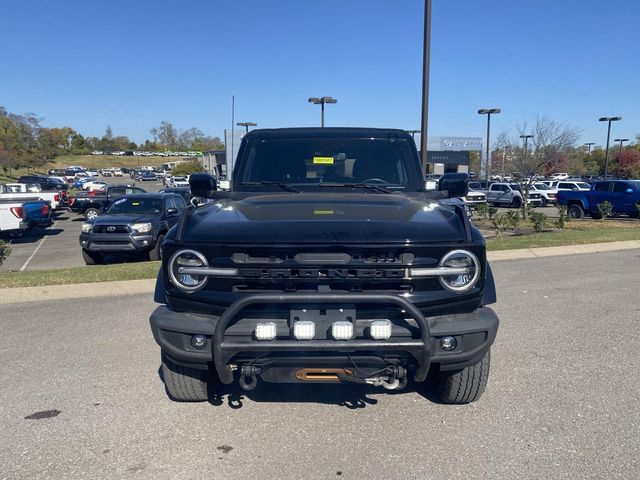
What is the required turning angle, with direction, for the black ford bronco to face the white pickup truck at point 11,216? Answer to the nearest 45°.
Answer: approximately 135° to its right

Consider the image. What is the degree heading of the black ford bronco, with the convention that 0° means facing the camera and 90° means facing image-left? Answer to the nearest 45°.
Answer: approximately 0°

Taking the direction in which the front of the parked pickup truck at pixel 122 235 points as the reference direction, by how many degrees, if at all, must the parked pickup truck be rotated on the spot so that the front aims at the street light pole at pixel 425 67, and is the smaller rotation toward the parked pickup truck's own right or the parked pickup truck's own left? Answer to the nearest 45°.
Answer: approximately 135° to the parked pickup truck's own left

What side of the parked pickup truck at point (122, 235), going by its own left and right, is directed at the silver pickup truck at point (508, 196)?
back

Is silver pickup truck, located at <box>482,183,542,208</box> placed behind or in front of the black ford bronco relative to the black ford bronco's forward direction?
behind

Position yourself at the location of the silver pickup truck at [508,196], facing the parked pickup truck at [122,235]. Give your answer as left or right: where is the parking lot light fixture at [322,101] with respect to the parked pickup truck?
right

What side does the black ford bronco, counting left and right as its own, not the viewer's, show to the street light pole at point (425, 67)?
back

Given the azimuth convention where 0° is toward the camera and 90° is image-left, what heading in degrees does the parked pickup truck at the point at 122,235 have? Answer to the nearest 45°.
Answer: approximately 45°

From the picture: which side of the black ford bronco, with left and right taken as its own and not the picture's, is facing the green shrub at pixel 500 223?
back

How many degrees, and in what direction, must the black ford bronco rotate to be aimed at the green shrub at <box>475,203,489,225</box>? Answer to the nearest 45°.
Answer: approximately 180°

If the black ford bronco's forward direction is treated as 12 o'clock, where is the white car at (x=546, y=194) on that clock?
The white car is roughly at 7 o'clock from the black ford bronco.
